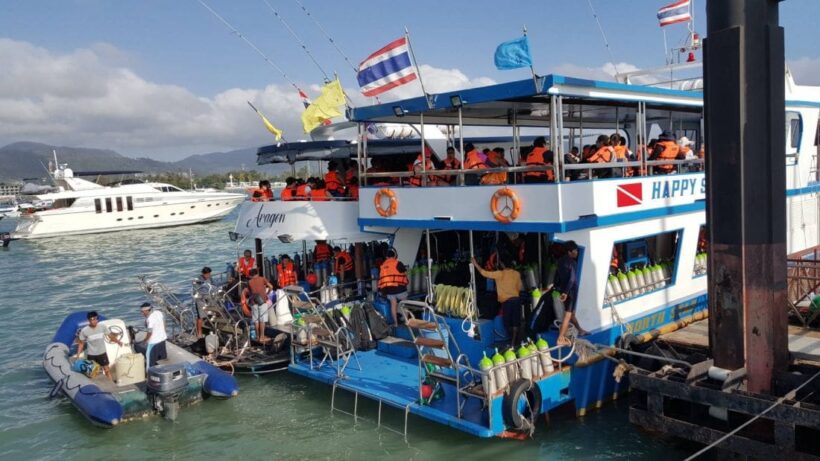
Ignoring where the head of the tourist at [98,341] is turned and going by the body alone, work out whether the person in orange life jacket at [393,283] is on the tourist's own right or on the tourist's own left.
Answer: on the tourist's own left

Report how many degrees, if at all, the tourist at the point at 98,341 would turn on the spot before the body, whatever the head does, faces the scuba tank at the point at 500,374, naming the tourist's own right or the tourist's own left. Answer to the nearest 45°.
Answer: approximately 45° to the tourist's own left

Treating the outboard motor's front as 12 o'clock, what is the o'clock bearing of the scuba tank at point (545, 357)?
The scuba tank is roughly at 6 o'clock from the outboard motor.

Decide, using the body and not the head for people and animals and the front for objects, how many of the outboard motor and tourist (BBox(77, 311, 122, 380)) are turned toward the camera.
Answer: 1

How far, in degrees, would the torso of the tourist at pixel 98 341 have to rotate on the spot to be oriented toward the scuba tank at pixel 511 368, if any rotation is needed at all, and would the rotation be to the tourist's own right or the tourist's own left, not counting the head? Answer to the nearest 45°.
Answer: approximately 45° to the tourist's own left

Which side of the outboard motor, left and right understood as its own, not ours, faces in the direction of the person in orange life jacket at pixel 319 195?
right

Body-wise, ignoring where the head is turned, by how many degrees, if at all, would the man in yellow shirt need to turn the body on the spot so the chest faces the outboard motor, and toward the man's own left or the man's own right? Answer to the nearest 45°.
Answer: approximately 90° to the man's own left

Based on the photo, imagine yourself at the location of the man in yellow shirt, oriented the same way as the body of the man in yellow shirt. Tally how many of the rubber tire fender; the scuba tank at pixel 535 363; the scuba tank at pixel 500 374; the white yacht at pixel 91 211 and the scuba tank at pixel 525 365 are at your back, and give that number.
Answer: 4

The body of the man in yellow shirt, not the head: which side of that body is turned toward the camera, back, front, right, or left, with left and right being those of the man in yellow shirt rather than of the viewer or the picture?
back

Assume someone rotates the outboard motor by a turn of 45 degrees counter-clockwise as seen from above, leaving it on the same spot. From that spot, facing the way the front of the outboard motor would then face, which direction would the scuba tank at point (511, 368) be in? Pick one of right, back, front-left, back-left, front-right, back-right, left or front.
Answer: back-left

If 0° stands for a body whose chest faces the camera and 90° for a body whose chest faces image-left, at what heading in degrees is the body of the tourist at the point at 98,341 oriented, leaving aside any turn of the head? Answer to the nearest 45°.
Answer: approximately 0°
